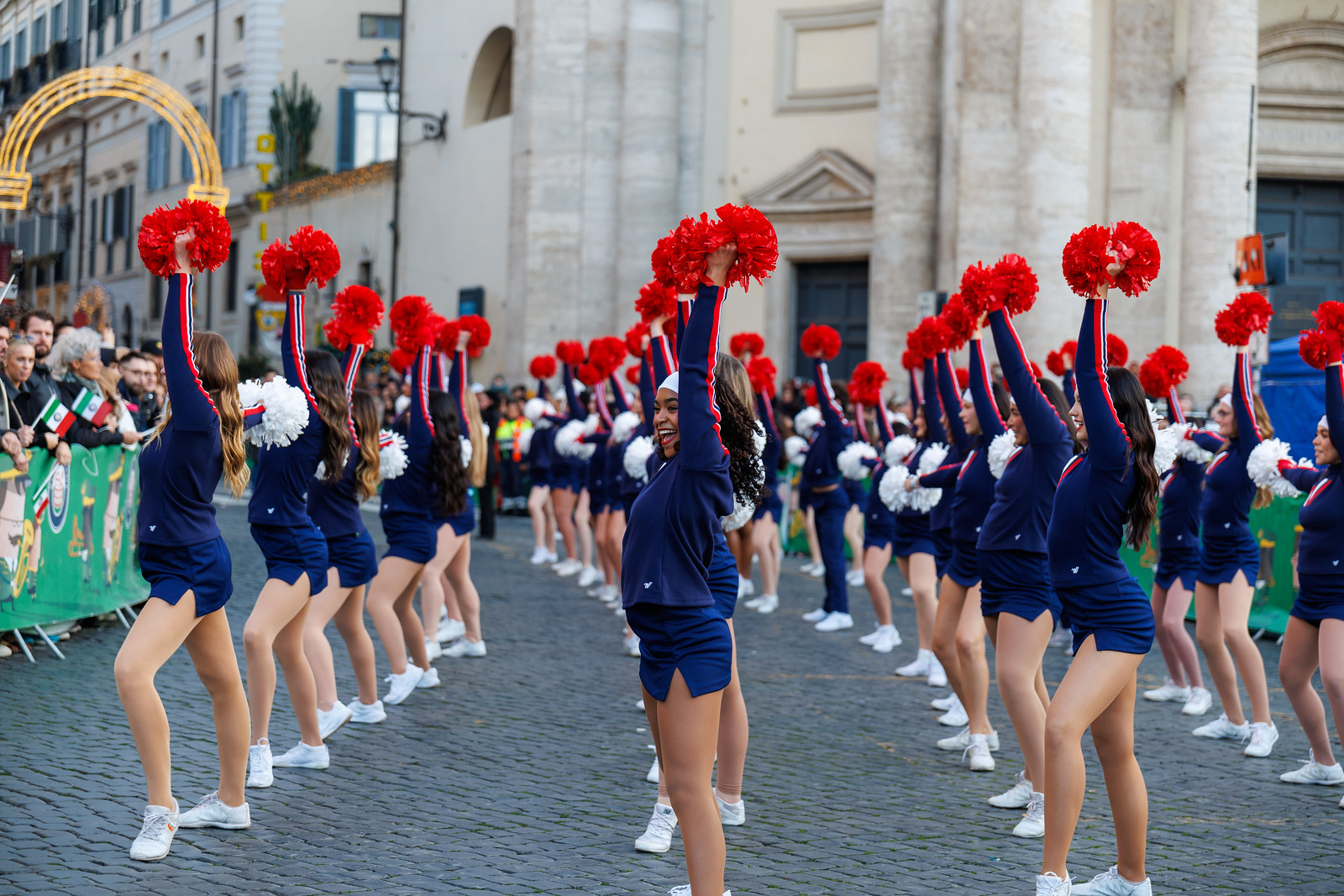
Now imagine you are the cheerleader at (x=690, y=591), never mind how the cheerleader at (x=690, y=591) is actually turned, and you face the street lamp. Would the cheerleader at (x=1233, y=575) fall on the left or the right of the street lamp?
right

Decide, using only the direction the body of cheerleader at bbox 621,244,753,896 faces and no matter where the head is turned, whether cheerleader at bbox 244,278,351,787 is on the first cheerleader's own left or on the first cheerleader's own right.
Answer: on the first cheerleader's own right

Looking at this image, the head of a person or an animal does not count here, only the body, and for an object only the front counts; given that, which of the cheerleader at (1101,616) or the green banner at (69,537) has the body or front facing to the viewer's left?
the cheerleader

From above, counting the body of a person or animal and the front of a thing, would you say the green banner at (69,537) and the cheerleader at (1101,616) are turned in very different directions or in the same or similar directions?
very different directions

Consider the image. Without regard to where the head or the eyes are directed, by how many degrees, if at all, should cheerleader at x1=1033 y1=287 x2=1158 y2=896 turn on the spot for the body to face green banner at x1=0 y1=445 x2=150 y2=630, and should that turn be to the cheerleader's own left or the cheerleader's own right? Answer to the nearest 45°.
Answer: approximately 45° to the cheerleader's own right

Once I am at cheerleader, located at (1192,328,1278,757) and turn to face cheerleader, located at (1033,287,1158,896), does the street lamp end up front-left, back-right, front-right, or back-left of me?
back-right

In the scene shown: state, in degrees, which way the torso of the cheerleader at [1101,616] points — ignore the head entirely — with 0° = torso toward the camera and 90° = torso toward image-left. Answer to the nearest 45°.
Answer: approximately 90°
